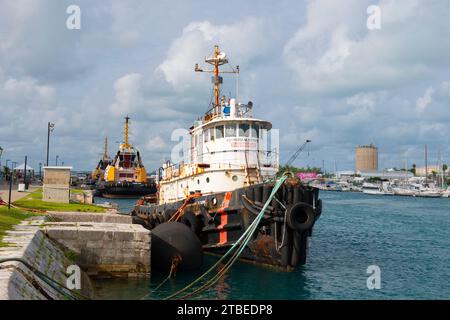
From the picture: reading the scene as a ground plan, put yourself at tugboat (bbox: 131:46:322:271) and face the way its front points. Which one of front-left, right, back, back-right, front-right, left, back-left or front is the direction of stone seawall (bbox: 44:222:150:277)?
right

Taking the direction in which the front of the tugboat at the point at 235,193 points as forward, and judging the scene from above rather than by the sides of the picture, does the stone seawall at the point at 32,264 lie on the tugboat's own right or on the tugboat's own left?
on the tugboat's own right
